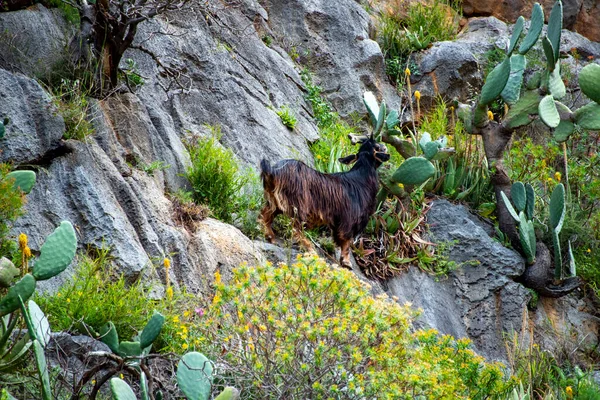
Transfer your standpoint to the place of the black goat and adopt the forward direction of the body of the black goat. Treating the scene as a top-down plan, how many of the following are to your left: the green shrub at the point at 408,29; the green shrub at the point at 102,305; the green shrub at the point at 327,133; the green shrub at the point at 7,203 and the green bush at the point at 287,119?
3

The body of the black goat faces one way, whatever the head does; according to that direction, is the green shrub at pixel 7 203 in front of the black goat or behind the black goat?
behind

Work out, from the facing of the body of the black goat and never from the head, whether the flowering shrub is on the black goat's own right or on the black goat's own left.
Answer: on the black goat's own right

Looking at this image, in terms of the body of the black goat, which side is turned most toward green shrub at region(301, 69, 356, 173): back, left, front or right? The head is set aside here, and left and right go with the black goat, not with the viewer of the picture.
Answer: left

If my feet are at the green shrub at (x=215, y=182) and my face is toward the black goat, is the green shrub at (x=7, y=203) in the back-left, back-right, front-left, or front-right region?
back-right

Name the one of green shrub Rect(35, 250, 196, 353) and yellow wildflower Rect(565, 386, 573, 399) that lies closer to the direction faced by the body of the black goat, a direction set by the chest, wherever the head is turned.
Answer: the yellow wildflower

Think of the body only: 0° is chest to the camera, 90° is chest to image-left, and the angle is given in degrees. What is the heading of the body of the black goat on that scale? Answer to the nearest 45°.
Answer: approximately 270°

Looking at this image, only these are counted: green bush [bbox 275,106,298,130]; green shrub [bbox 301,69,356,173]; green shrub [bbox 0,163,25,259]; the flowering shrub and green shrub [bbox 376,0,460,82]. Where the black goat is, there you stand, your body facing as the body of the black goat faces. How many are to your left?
3

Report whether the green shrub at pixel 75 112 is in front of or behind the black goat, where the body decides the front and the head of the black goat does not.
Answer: behind

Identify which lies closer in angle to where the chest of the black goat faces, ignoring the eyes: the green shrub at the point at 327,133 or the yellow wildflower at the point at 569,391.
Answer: the yellow wildflower

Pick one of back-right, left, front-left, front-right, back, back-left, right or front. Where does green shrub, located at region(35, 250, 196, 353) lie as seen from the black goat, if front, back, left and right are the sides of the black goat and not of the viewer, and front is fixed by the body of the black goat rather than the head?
back-right

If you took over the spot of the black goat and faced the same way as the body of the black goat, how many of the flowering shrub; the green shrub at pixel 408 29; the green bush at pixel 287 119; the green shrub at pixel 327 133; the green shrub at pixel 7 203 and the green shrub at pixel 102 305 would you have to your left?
3

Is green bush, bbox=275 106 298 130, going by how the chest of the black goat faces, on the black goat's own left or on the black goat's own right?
on the black goat's own left

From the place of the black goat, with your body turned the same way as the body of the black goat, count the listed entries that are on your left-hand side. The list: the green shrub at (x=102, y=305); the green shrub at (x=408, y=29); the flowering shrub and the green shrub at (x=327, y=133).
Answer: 2

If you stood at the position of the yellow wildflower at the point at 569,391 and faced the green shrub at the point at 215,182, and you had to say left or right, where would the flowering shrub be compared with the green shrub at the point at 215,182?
left
